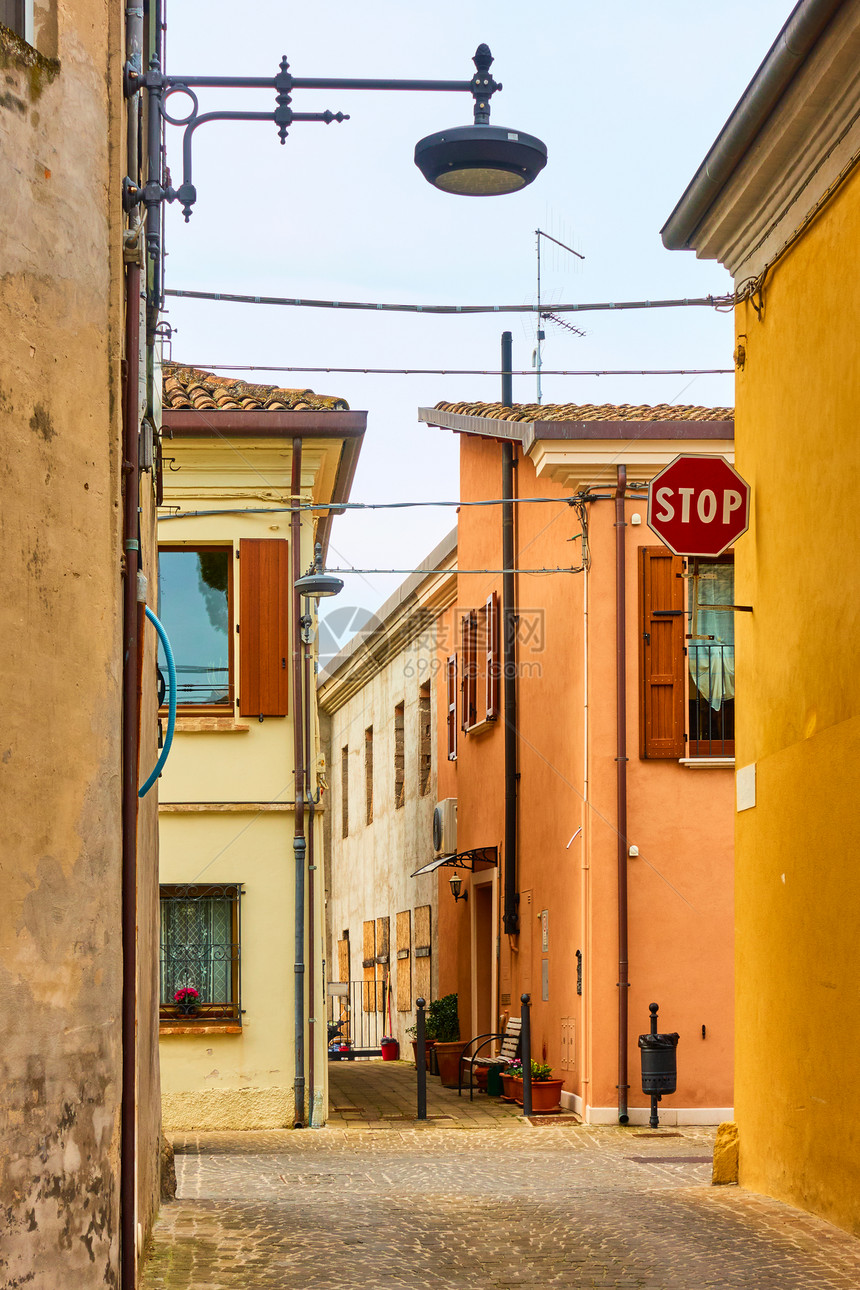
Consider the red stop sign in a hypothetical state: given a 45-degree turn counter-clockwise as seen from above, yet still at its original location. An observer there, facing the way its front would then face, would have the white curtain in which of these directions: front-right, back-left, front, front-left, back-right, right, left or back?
back-left

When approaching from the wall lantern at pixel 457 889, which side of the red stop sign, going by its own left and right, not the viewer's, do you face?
back

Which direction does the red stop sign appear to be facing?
toward the camera

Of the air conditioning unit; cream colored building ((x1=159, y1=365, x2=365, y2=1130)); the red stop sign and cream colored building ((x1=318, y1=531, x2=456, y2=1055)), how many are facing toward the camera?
2

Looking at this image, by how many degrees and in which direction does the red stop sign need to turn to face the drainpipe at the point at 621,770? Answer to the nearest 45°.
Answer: approximately 180°

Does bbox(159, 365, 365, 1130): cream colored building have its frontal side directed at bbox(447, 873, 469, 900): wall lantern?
no

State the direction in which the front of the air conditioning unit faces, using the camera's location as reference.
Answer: facing to the left of the viewer

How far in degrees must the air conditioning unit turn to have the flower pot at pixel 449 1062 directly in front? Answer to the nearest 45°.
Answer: approximately 90° to its left

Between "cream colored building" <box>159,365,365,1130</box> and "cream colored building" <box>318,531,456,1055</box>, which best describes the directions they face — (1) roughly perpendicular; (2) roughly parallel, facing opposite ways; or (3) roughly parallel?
roughly perpendicular

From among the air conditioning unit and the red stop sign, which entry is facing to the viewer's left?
the air conditioning unit

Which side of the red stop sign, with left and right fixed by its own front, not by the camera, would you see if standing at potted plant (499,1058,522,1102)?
back

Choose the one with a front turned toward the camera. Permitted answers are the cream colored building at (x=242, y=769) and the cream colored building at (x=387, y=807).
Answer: the cream colored building at (x=242, y=769)

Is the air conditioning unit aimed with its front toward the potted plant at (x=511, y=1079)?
no

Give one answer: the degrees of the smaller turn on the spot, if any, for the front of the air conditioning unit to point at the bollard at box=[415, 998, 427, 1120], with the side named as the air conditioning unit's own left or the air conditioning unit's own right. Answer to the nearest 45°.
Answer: approximately 90° to the air conditioning unit's own left

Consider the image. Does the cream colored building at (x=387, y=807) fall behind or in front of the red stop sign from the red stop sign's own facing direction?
behind
